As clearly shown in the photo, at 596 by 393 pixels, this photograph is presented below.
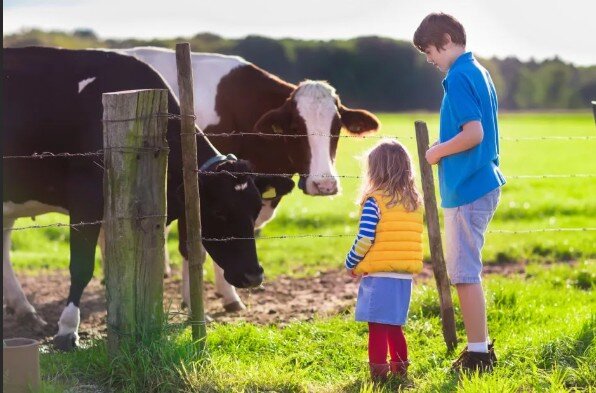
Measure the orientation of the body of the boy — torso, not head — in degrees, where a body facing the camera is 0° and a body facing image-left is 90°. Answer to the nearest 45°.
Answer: approximately 90°

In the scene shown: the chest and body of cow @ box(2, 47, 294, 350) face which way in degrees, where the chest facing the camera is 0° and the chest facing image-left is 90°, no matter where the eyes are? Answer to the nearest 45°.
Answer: approximately 270°

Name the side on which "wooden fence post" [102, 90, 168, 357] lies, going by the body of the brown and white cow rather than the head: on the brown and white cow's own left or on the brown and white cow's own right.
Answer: on the brown and white cow's own right

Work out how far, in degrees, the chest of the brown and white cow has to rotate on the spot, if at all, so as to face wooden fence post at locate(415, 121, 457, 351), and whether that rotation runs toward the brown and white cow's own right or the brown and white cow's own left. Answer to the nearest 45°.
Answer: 0° — it already faces it

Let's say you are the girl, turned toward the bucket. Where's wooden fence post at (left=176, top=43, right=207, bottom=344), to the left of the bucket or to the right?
right

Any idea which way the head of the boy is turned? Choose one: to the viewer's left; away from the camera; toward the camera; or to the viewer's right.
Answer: to the viewer's left

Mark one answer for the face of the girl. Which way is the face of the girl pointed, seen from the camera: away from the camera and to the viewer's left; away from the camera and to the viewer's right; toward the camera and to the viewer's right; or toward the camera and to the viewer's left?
away from the camera and to the viewer's left

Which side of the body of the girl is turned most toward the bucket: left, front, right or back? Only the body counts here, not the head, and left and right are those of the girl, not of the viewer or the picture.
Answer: left

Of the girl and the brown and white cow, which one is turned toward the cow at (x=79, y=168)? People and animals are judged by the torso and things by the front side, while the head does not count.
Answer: the girl
